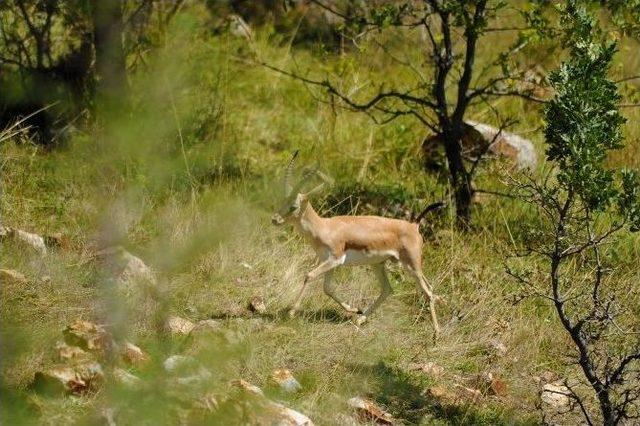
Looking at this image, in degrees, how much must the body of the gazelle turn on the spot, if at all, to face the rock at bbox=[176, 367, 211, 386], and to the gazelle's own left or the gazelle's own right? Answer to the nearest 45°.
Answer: approximately 90° to the gazelle's own left

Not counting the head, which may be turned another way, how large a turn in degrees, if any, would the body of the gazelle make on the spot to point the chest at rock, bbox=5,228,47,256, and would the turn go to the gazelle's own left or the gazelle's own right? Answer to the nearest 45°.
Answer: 0° — it already faces it

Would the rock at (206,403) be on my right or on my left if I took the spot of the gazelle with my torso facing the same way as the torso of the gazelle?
on my left

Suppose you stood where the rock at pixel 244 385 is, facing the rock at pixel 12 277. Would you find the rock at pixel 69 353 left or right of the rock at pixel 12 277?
left

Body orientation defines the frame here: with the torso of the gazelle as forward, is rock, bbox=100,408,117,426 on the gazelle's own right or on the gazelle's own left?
on the gazelle's own left

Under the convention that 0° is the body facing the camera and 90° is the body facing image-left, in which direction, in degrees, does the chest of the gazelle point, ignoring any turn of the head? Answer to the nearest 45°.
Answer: approximately 90°

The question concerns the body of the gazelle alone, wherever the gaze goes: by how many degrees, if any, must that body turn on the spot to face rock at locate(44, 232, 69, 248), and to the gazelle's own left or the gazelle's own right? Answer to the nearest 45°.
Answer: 0° — it already faces it

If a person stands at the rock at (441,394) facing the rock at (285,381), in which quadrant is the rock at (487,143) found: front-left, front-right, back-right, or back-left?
back-right
